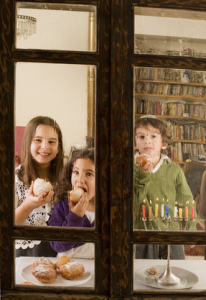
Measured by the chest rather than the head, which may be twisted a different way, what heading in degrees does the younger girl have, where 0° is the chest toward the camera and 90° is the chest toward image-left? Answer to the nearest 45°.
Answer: approximately 315°

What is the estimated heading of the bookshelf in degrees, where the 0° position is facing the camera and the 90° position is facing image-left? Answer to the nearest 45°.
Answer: approximately 0°
